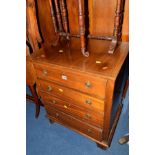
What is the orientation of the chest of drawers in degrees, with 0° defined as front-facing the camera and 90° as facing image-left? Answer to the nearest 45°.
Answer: approximately 45°
